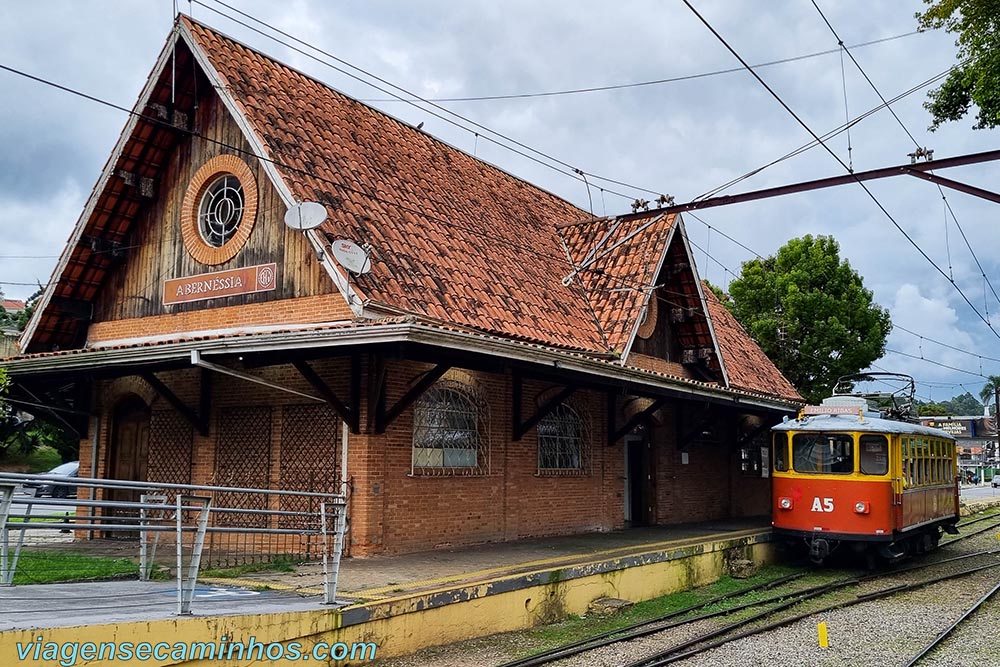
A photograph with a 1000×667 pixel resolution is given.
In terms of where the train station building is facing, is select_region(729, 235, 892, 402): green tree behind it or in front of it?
behind
